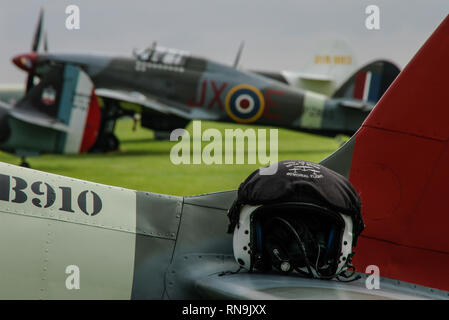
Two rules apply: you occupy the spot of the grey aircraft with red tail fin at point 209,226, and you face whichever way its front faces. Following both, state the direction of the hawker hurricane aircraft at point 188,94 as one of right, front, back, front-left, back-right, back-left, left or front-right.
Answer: right

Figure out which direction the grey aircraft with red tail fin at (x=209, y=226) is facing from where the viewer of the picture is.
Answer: facing to the left of the viewer
